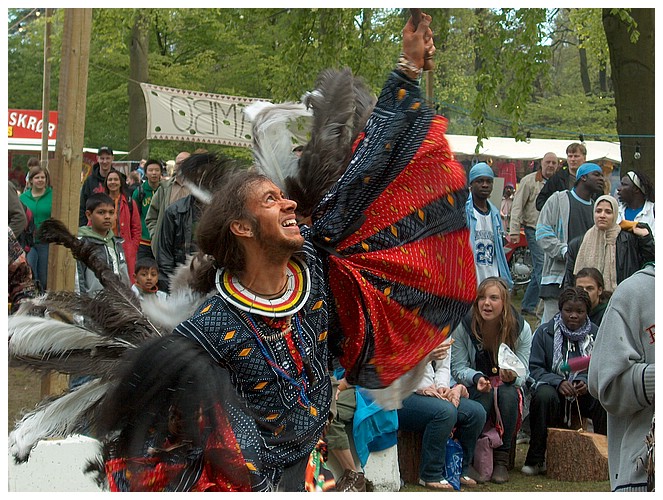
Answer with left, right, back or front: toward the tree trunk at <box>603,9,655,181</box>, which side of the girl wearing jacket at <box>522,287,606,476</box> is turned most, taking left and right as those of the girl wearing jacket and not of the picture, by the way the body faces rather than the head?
back

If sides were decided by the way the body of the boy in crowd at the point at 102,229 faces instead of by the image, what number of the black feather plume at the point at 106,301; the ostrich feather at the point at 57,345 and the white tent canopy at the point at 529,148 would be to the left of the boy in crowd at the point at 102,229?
1

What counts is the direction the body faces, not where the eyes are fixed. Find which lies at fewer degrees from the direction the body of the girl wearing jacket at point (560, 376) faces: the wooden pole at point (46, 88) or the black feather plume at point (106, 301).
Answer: the black feather plume

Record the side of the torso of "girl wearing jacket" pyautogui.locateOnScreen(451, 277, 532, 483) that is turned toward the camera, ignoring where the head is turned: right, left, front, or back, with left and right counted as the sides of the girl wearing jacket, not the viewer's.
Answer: front

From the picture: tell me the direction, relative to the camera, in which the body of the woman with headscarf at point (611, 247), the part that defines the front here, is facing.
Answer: toward the camera

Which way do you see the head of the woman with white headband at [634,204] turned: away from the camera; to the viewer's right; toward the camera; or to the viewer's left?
to the viewer's left

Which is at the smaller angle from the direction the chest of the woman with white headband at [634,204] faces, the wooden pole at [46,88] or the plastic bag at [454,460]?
the plastic bag

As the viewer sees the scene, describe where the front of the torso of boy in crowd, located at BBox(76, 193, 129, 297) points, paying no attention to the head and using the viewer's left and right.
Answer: facing the viewer and to the right of the viewer

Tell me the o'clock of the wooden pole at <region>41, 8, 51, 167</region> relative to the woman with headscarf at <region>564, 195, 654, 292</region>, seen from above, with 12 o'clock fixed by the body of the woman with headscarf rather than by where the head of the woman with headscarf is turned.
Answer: The wooden pole is roughly at 3 o'clock from the woman with headscarf.

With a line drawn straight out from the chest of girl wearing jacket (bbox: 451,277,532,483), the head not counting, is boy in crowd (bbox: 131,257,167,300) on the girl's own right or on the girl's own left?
on the girl's own right

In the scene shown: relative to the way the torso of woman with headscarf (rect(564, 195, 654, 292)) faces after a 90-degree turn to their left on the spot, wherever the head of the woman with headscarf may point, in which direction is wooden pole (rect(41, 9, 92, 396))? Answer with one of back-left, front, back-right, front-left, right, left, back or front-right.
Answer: back-right

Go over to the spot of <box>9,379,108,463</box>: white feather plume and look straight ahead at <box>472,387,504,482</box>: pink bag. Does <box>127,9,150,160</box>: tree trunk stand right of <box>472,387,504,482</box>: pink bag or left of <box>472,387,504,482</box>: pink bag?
left

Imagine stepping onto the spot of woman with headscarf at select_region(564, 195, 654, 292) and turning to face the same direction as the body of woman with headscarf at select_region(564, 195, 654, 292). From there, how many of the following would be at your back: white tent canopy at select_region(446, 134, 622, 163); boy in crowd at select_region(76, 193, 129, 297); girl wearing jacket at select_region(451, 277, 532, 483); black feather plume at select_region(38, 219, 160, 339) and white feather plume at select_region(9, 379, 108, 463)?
1

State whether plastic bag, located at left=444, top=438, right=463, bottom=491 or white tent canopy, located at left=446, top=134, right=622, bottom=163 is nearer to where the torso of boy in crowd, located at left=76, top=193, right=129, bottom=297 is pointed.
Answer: the plastic bag
